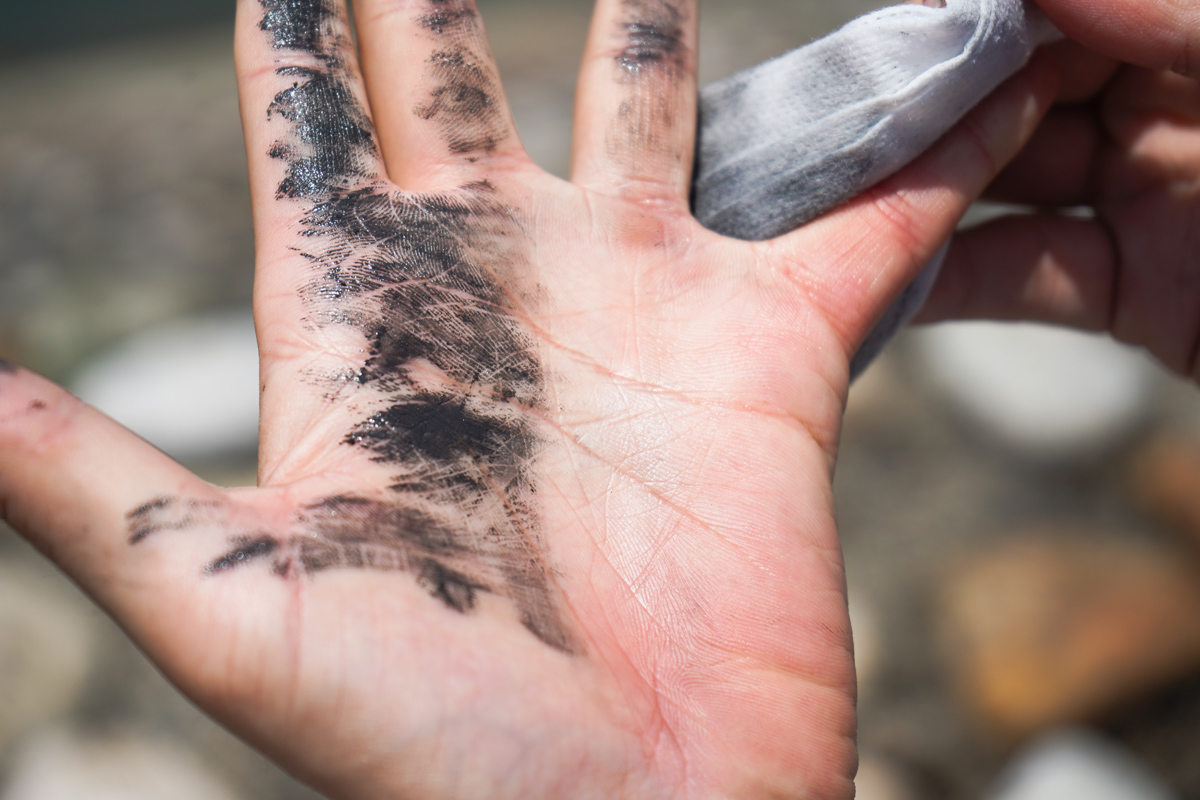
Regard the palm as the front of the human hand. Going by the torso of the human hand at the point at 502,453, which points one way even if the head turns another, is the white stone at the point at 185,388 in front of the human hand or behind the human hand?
behind

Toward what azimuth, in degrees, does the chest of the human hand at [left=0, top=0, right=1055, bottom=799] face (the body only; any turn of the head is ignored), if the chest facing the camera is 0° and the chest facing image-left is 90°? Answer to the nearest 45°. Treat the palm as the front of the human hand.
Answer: approximately 0°

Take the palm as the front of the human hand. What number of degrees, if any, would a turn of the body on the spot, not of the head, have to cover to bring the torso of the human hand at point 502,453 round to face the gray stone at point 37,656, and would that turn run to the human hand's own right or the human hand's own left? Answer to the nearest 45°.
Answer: approximately 135° to the human hand's own right

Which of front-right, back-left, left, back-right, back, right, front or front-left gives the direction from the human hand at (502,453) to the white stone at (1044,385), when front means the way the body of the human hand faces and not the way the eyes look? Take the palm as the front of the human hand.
back-left
